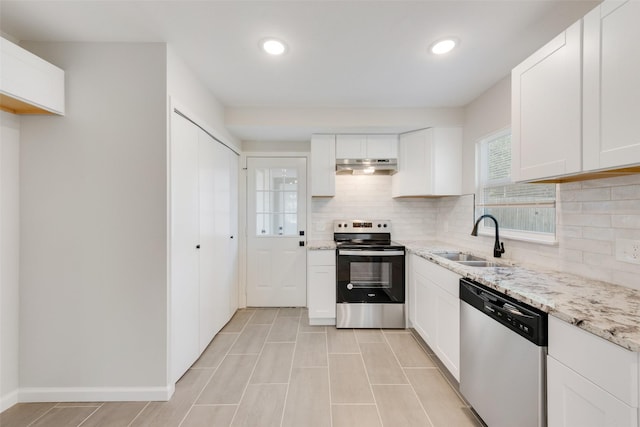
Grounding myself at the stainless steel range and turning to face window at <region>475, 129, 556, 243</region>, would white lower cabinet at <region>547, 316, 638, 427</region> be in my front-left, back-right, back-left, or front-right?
front-right

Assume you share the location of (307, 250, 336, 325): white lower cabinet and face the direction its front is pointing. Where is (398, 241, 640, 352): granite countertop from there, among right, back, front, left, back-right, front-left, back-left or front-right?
front-left

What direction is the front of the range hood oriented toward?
toward the camera

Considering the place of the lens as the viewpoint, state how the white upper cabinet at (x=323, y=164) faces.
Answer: facing the viewer

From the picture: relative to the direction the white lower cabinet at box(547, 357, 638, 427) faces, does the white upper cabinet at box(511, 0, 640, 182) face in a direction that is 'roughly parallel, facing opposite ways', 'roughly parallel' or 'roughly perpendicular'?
roughly parallel

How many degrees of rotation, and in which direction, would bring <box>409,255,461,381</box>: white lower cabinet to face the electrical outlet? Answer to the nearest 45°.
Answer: approximately 90° to its left

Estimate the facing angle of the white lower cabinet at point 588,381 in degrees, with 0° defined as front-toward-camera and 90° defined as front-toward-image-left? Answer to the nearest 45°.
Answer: approximately 45°

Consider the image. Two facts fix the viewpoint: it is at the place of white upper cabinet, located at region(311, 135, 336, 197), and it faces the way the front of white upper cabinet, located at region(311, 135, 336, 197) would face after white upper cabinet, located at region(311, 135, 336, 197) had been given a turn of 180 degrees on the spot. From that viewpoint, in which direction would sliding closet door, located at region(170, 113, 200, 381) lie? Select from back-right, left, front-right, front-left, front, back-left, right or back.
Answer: back-left

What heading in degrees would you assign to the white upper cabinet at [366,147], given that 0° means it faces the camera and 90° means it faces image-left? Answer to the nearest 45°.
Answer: approximately 0°

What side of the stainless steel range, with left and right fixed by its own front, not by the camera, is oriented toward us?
front

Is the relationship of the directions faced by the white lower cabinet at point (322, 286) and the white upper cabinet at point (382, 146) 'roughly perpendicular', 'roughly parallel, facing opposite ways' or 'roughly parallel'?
roughly parallel

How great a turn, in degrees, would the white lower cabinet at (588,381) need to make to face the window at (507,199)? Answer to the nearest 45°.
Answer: approximately 135° to its right

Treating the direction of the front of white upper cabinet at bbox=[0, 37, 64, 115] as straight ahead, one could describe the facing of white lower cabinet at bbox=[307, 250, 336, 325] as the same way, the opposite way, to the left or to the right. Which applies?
to the right

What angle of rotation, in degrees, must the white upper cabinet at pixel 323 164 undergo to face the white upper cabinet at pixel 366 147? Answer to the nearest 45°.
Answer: approximately 90° to its left

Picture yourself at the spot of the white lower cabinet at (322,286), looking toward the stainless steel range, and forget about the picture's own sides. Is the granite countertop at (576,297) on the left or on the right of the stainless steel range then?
right

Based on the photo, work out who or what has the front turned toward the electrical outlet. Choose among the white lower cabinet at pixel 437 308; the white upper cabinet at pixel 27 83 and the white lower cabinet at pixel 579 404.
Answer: the white upper cabinet

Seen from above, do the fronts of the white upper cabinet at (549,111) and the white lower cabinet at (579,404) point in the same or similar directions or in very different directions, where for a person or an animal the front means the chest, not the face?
same or similar directions

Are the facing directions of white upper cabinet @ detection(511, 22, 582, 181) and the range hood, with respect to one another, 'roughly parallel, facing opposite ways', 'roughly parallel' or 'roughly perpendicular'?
roughly perpendicular

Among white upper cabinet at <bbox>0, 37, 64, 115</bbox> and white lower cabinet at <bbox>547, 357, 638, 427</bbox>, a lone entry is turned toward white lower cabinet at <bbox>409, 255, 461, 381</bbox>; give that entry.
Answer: the white upper cabinet
